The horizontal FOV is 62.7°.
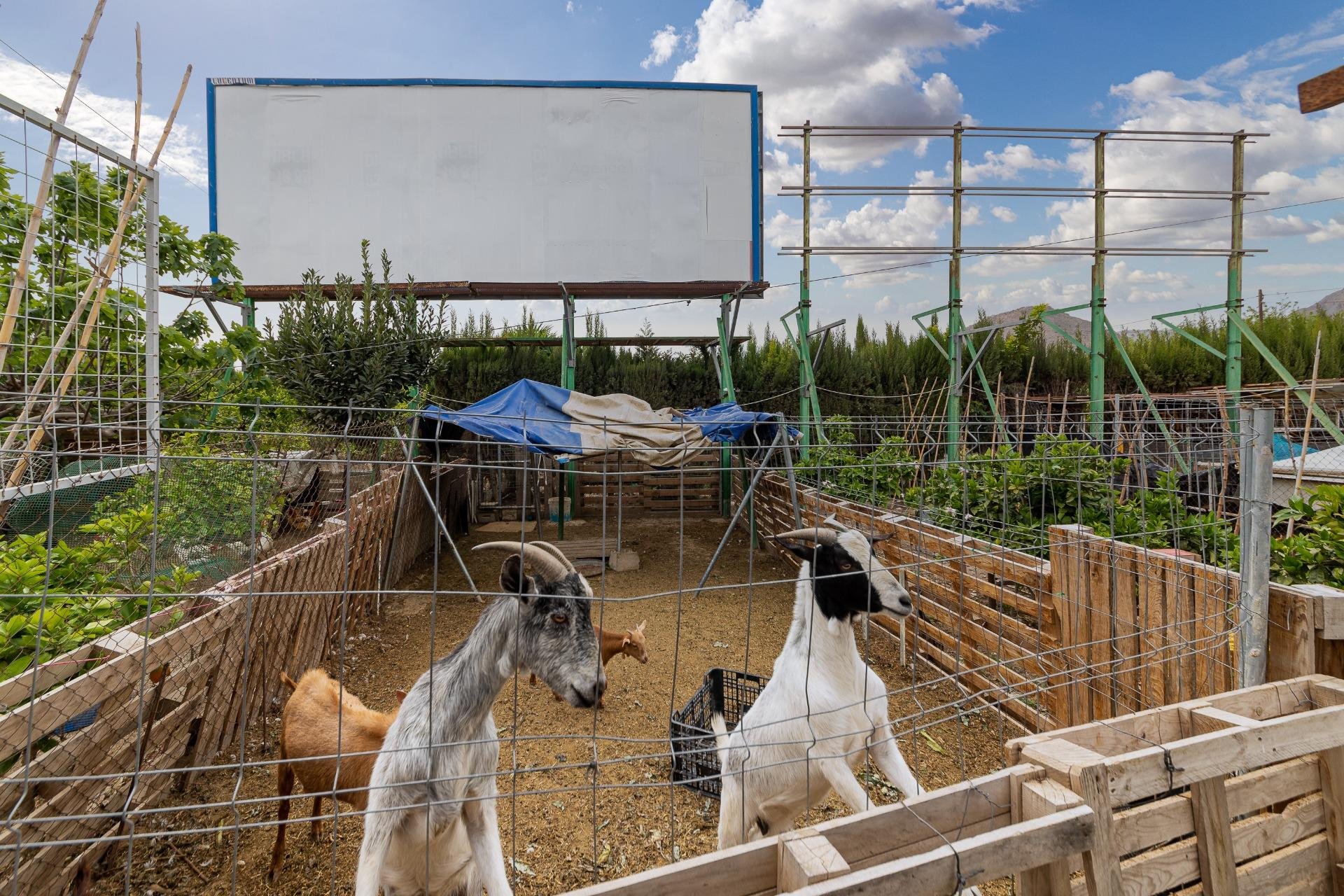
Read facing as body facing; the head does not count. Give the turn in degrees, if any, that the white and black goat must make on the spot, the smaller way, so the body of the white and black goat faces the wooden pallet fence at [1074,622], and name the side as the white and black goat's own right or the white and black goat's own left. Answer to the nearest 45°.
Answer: approximately 90° to the white and black goat's own left

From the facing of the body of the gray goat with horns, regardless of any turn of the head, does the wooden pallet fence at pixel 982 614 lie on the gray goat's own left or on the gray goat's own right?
on the gray goat's own left

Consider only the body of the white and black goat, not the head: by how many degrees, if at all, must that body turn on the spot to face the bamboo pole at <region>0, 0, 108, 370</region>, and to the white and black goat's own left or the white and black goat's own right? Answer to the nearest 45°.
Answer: approximately 135° to the white and black goat's own right

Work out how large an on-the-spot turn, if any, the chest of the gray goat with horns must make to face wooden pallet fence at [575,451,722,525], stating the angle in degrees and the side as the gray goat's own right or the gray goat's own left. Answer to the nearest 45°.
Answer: approximately 135° to the gray goat's own left

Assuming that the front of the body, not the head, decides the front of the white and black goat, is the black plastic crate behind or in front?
behind
